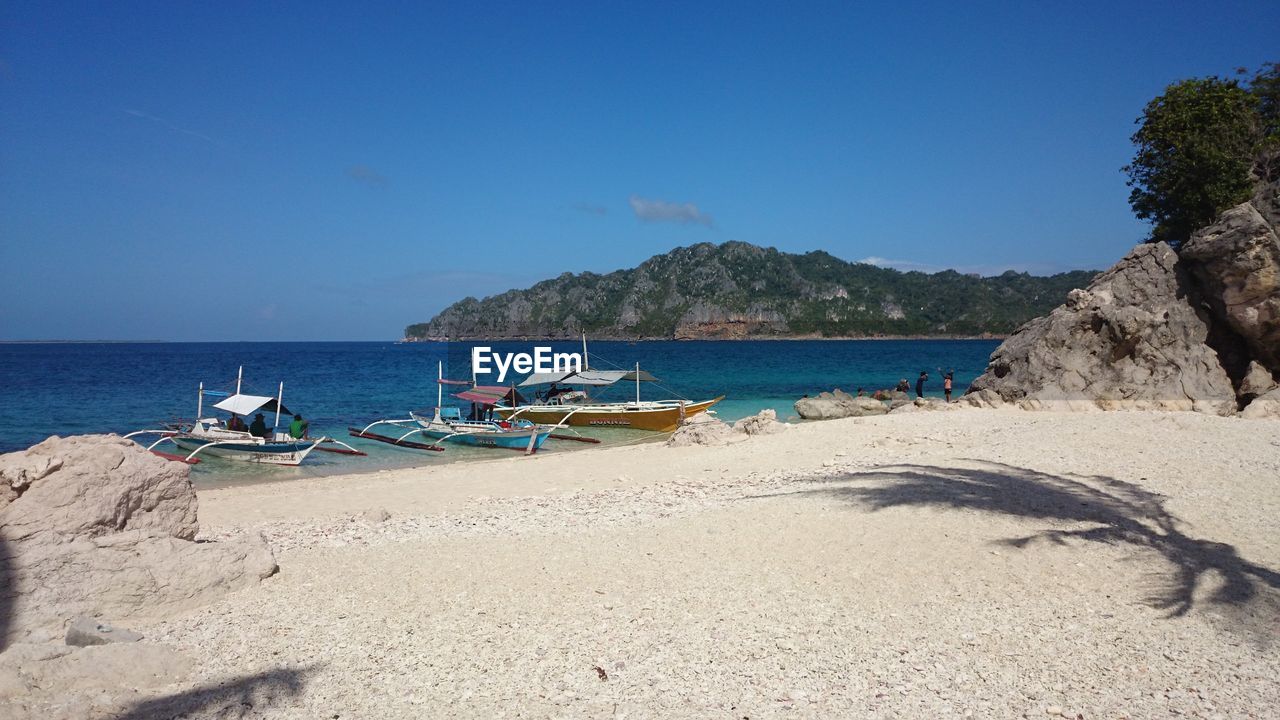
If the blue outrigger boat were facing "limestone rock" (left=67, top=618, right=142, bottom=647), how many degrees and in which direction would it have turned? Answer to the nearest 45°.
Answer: approximately 45° to its right

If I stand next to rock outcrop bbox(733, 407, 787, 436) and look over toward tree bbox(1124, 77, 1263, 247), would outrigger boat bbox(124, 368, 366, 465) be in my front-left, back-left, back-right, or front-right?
back-left

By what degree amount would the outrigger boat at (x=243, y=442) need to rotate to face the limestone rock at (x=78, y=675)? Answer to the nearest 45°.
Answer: approximately 45° to its right

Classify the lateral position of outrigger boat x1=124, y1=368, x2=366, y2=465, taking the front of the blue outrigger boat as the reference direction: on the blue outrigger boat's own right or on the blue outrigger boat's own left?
on the blue outrigger boat's own right

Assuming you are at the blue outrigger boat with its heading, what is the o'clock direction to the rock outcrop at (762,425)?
The rock outcrop is roughly at 12 o'clock from the blue outrigger boat.

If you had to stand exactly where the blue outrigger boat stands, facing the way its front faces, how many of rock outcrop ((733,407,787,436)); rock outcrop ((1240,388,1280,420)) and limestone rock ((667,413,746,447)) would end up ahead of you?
3

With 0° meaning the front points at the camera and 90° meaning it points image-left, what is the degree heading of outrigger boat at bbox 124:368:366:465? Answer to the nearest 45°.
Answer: approximately 315°

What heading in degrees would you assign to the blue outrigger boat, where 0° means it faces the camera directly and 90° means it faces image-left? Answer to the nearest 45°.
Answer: approximately 315°

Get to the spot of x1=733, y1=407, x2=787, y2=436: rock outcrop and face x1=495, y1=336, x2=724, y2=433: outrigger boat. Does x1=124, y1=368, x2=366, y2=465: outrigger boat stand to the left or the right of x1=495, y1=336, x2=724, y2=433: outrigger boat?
left

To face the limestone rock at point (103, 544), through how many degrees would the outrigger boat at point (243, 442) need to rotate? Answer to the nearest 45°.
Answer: approximately 45° to its right
